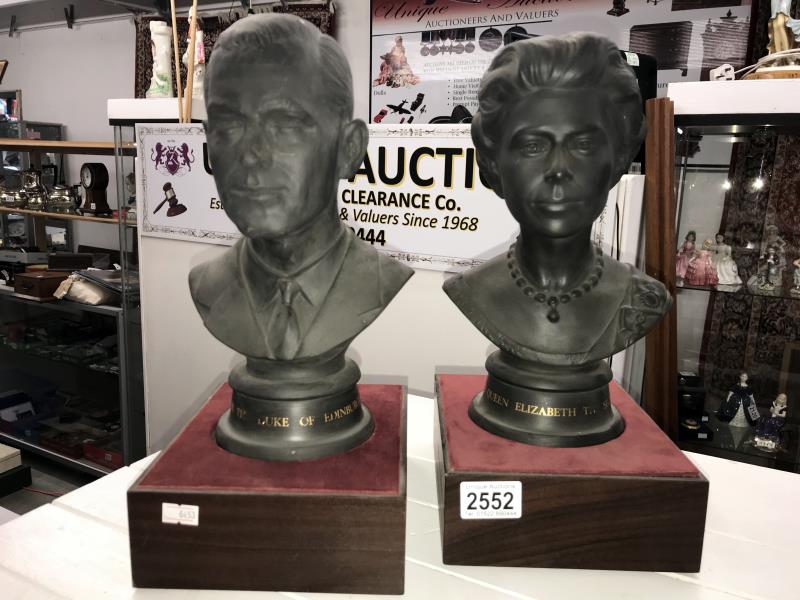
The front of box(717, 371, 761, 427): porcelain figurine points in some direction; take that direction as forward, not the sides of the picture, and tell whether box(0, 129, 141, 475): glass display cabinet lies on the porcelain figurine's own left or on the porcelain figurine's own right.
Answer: on the porcelain figurine's own right

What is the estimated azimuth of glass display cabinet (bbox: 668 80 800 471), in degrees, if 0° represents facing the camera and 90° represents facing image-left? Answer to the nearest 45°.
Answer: approximately 0°

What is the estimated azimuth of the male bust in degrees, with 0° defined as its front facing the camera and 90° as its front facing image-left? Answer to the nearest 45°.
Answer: approximately 45°

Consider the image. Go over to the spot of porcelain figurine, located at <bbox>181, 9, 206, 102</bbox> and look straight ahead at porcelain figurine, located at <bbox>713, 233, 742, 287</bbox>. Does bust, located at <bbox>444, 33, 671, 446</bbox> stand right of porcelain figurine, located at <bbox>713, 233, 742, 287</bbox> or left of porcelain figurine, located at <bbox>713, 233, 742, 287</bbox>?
right

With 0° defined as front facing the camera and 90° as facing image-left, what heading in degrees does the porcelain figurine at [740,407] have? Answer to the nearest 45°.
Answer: approximately 0°

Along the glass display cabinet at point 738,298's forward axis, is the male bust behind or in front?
in front
